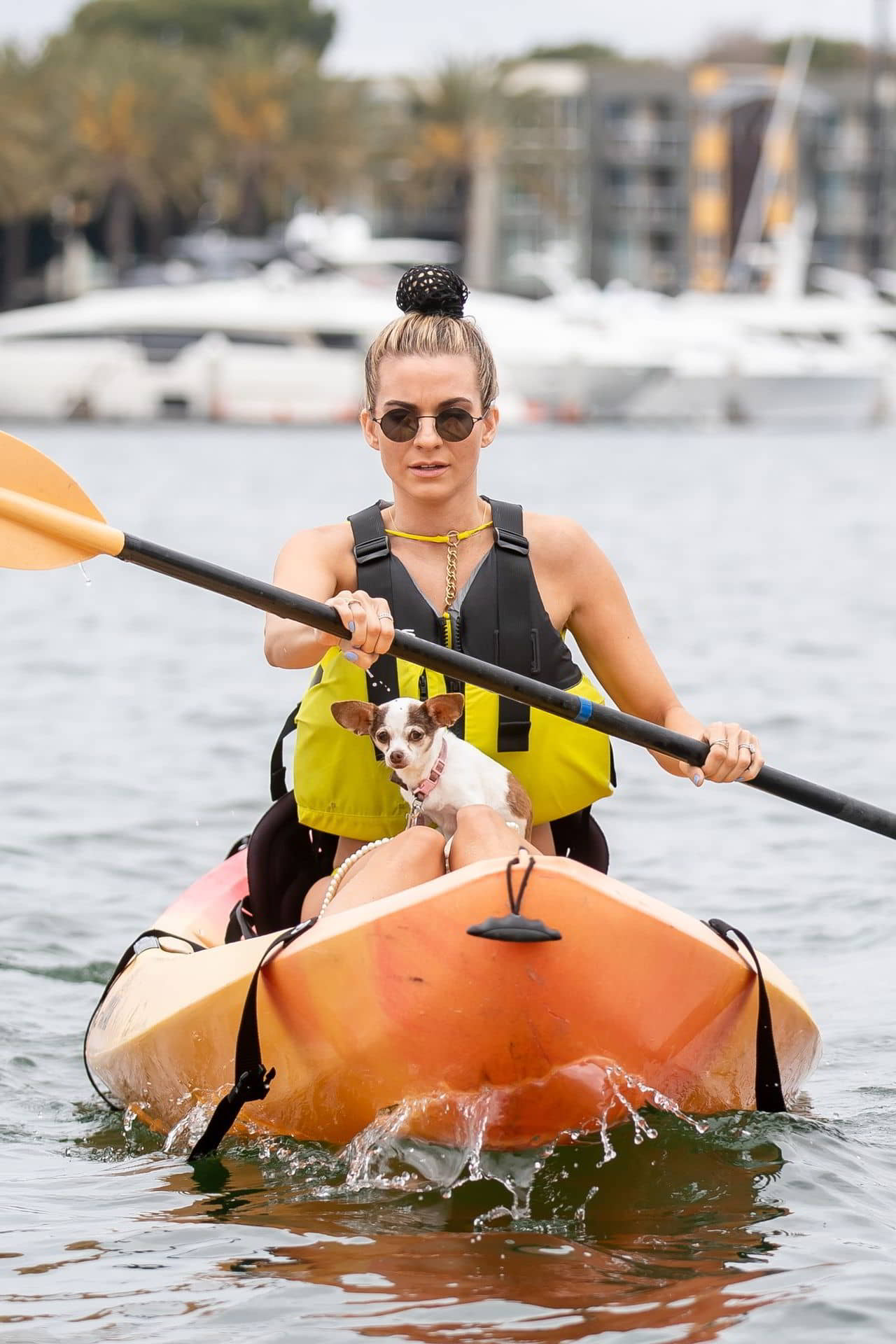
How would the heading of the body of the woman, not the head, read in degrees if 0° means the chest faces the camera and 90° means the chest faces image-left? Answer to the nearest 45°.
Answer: approximately 0°
